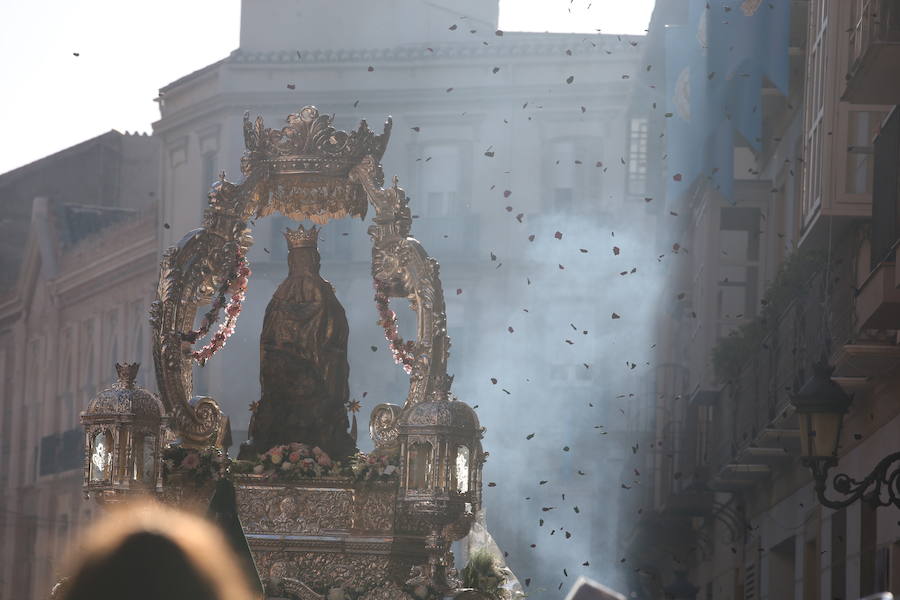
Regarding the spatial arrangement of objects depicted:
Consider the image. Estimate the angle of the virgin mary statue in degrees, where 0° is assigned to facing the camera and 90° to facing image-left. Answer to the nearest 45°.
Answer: approximately 180°

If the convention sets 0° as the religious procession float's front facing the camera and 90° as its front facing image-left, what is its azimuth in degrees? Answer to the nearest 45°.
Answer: approximately 180°
